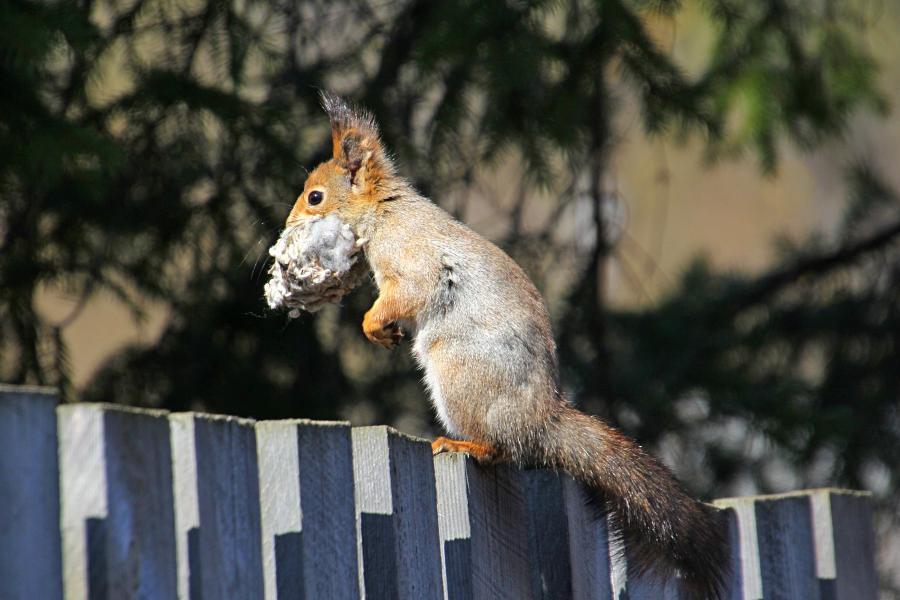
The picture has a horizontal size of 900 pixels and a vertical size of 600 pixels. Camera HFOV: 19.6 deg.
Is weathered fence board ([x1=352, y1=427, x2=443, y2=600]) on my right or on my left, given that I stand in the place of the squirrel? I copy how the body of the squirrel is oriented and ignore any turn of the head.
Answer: on my left

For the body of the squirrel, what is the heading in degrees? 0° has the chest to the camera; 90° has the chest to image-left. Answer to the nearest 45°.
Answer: approximately 90°
